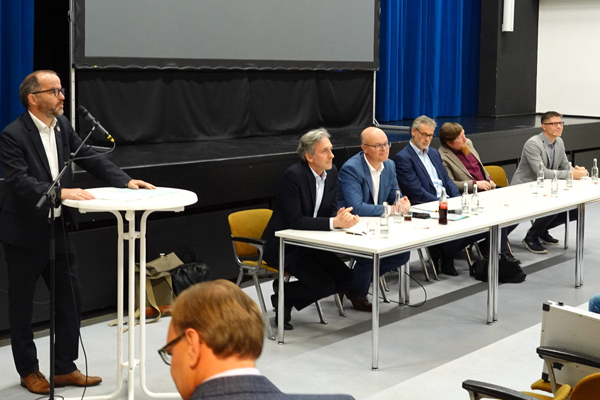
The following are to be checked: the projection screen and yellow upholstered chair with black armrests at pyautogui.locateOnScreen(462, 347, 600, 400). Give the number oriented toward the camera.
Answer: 1

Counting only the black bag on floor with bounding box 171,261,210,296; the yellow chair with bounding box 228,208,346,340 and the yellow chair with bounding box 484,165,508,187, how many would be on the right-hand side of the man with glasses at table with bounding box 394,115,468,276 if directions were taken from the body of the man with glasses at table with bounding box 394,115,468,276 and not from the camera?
2

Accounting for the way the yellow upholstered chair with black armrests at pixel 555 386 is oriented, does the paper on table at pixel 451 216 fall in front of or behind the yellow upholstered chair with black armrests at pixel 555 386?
in front

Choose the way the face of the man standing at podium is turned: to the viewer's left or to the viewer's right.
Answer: to the viewer's right

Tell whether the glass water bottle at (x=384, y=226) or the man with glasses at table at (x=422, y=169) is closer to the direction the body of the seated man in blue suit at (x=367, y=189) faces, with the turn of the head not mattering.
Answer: the glass water bottle

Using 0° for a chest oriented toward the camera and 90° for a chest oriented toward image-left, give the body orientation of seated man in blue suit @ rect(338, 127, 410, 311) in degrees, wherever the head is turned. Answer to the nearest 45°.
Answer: approximately 315°

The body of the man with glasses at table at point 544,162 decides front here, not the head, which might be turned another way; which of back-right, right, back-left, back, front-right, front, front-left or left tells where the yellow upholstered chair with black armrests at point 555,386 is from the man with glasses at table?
front-right

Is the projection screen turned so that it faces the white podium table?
yes

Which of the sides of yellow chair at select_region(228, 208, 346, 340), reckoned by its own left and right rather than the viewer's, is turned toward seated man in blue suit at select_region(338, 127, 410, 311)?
left

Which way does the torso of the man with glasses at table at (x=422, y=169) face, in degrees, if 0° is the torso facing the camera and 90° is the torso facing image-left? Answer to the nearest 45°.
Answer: approximately 315°

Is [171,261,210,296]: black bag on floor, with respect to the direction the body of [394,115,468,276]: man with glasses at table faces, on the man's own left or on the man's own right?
on the man's own right

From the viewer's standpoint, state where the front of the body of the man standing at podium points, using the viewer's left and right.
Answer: facing the viewer and to the right of the viewer

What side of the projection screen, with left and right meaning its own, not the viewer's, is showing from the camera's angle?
front
